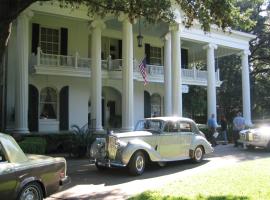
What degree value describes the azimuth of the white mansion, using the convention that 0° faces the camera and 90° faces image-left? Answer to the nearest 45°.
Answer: approximately 315°

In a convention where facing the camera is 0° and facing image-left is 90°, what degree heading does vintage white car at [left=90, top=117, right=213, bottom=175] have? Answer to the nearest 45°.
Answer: approximately 45°

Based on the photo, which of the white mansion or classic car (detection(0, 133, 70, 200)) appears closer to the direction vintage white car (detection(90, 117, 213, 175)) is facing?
the classic car

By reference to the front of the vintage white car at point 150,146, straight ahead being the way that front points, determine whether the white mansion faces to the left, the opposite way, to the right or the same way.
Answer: to the left

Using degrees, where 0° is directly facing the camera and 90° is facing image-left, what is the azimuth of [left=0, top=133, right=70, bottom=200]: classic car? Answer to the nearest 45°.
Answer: approximately 90°

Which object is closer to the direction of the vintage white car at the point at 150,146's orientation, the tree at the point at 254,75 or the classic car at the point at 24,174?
the classic car

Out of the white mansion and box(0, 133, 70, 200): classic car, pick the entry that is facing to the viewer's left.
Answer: the classic car

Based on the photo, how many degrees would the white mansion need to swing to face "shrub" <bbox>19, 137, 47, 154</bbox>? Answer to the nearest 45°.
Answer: approximately 45° to its right

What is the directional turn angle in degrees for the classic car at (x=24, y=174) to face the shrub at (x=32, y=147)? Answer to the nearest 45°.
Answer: approximately 90° to its right

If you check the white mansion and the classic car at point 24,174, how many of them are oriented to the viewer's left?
1

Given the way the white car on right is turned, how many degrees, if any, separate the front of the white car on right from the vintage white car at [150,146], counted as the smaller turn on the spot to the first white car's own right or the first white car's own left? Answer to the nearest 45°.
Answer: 0° — it already faces it

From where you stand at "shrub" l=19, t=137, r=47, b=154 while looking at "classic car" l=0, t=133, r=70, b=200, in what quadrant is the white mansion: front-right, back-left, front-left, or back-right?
back-left

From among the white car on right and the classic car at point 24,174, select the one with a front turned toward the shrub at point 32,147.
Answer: the white car on right

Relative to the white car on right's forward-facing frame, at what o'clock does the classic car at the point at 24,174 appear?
The classic car is roughly at 11 o'clock from the white car on right.

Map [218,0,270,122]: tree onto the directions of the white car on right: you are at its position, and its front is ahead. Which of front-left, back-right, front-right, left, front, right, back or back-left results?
back-right

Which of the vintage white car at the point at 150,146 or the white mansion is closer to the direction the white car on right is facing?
the vintage white car
